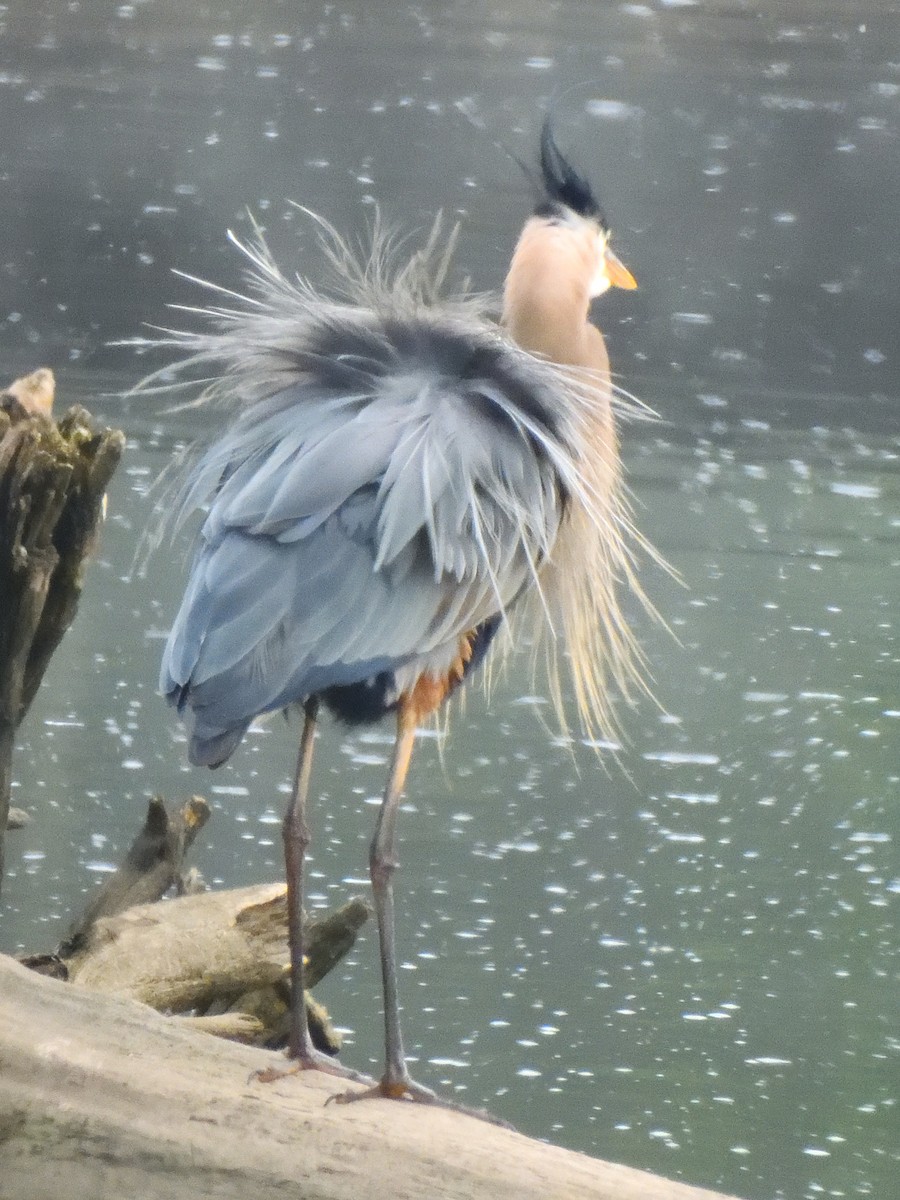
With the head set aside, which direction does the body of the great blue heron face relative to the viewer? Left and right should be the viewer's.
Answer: facing away from the viewer and to the right of the viewer
